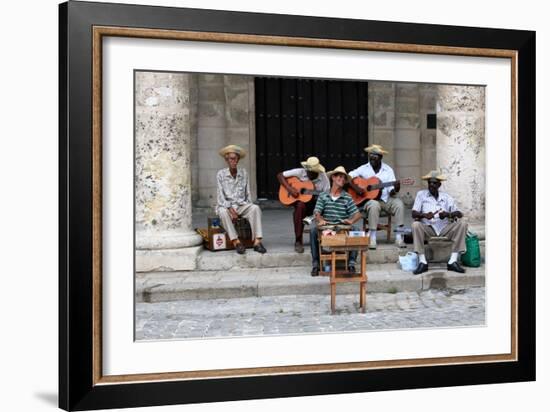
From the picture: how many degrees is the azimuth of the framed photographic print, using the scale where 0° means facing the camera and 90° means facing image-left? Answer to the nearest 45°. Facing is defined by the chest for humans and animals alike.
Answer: approximately 315°
